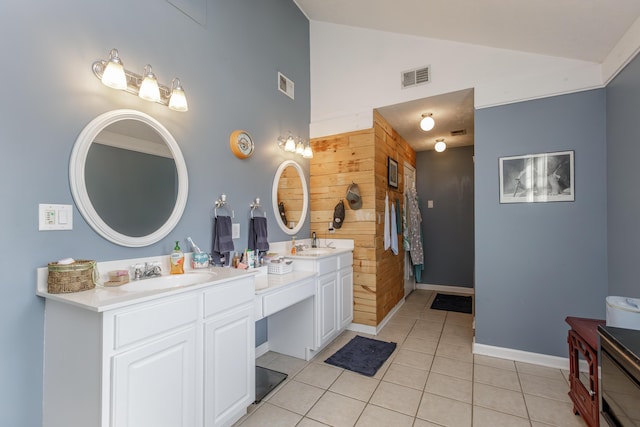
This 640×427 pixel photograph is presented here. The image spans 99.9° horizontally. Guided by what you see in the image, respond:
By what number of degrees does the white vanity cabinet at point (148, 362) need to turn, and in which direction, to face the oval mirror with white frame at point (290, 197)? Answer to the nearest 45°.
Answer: approximately 90° to its left

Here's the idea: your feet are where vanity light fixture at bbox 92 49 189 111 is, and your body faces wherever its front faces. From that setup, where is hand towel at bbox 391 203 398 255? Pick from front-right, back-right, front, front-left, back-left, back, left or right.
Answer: front-left

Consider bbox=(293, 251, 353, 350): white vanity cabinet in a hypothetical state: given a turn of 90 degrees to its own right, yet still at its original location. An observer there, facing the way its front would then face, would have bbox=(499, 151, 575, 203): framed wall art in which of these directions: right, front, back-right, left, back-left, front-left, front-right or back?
back-left

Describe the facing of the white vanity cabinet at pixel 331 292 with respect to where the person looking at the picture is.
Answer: facing the viewer and to the right of the viewer

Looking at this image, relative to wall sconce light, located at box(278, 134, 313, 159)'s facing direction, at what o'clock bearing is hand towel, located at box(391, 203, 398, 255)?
The hand towel is roughly at 10 o'clock from the wall sconce light.

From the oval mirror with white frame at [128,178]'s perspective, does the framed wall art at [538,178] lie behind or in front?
in front

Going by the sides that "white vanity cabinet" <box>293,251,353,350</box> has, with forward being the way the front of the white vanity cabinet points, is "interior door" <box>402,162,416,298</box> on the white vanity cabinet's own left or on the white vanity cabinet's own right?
on the white vanity cabinet's own left

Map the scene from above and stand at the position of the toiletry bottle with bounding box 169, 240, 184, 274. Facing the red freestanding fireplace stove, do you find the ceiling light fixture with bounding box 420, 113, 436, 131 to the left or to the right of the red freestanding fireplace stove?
left

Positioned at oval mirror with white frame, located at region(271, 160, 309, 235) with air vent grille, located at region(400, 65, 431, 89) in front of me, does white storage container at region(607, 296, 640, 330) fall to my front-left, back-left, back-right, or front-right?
front-right

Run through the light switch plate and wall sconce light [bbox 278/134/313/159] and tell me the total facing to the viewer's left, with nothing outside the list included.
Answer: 0

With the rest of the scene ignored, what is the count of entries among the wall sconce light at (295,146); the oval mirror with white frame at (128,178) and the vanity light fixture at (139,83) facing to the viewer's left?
0

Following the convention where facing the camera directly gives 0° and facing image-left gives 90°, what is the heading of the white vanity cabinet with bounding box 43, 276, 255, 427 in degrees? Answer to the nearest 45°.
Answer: approximately 315°
